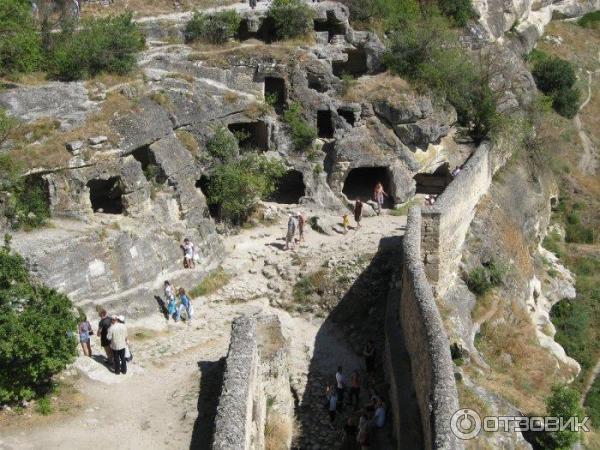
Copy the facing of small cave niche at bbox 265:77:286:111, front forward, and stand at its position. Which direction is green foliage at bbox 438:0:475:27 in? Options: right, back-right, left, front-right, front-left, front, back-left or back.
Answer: back-left

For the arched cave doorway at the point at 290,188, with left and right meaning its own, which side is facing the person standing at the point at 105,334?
front

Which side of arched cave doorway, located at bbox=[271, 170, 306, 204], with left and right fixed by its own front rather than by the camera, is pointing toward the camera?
front

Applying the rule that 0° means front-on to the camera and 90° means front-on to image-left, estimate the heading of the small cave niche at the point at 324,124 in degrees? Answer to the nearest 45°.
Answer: approximately 0°

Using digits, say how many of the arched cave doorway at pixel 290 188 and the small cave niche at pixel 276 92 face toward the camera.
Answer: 2

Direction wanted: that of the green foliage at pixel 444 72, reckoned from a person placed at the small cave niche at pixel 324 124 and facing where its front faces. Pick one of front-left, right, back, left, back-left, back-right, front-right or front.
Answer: back-left

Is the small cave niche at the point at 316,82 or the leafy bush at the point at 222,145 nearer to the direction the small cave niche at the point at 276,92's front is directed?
the leafy bush

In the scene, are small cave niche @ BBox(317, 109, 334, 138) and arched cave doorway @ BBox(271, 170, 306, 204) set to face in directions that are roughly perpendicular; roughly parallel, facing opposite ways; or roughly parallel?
roughly parallel

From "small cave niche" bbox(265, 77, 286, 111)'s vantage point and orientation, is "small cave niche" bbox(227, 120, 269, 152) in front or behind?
in front

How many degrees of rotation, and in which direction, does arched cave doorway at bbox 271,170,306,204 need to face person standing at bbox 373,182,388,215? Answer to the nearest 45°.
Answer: approximately 45° to its left

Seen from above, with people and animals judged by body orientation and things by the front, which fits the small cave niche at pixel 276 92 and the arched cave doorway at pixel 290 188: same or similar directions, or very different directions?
same or similar directions

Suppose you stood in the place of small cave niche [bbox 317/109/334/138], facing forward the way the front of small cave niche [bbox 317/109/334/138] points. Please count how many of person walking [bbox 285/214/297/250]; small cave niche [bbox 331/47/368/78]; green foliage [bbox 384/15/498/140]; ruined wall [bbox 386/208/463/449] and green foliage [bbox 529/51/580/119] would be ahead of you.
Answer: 2

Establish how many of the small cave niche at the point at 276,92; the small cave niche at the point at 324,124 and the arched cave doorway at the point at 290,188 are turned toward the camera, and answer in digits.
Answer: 3

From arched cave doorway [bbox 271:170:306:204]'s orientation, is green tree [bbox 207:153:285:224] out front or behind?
out front

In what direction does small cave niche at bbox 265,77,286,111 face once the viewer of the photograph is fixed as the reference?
facing the viewer

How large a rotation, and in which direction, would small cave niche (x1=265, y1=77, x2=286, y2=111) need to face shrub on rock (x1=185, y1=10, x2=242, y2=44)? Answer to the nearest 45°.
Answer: approximately 135° to its right

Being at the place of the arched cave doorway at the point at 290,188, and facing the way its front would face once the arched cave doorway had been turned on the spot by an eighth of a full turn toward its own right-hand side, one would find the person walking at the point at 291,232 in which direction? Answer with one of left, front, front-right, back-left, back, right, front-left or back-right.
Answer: front-left
